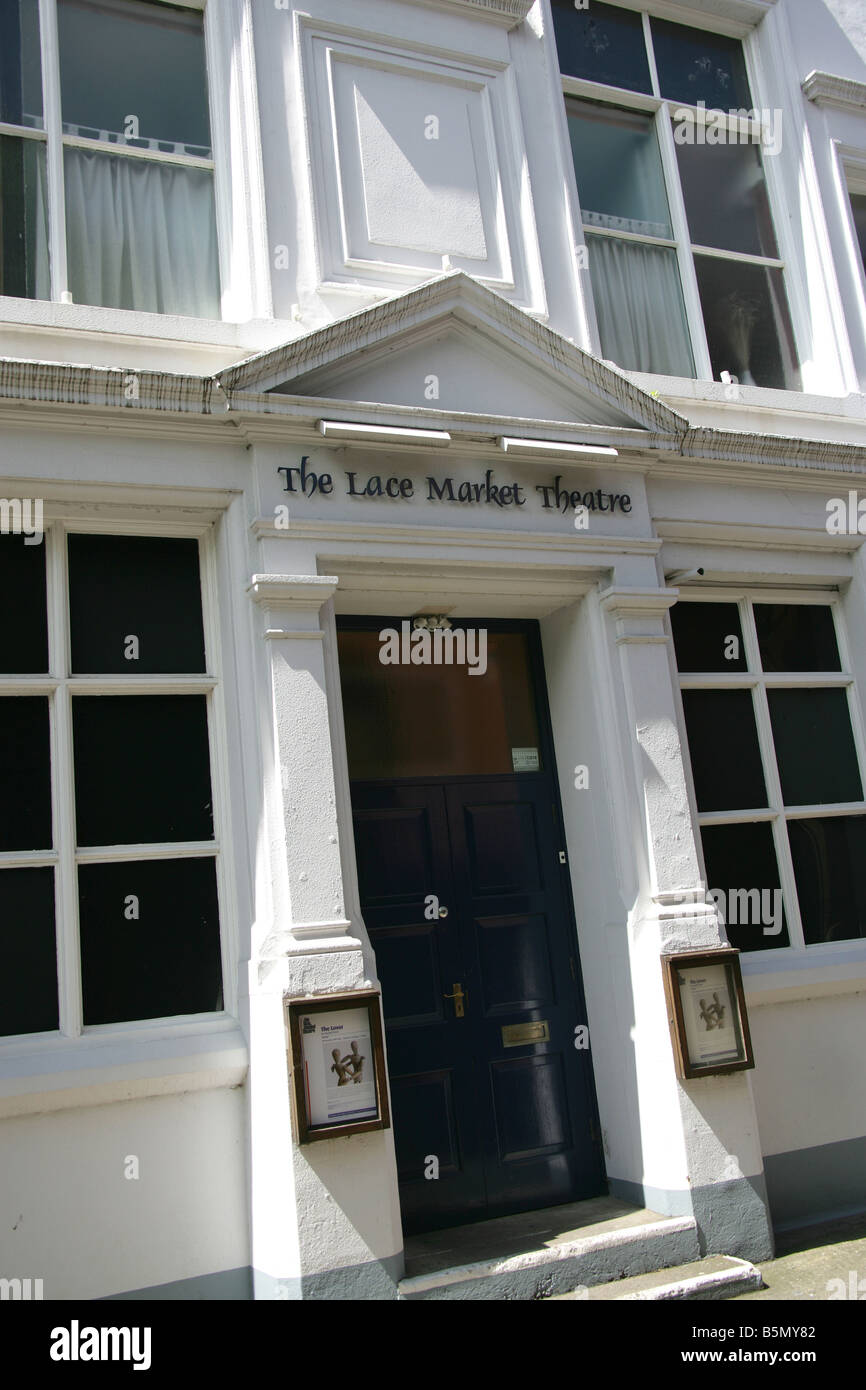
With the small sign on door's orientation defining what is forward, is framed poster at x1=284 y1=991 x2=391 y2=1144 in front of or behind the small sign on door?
in front

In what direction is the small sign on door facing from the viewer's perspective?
toward the camera
